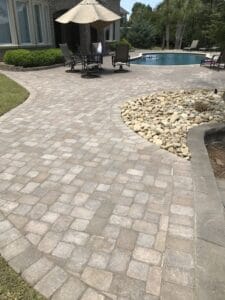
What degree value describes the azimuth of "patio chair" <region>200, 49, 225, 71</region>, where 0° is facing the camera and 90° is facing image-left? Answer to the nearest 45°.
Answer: approximately 90°

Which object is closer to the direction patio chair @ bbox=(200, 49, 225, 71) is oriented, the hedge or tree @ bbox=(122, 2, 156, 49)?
the hedge

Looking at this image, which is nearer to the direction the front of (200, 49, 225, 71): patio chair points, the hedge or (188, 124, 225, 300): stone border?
the hedge

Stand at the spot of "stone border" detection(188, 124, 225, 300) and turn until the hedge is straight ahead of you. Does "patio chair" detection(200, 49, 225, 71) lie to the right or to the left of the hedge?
right

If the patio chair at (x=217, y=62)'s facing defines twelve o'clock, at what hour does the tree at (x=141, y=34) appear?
The tree is roughly at 2 o'clock from the patio chair.

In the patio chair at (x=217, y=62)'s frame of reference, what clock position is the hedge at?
The hedge is roughly at 11 o'clock from the patio chair.

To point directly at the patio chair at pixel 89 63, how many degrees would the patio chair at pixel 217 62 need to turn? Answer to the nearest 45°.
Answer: approximately 45° to its left

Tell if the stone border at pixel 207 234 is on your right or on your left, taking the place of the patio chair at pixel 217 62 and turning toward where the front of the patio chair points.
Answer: on your left
